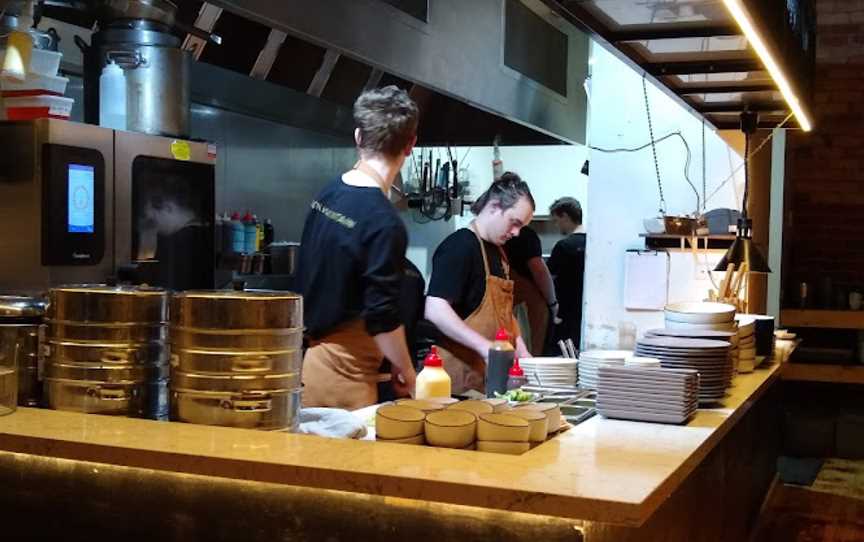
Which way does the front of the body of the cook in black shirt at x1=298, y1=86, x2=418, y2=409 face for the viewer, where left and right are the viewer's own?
facing away from the viewer and to the right of the viewer

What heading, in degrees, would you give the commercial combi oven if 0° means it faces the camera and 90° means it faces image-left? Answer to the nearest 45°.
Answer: approximately 315°

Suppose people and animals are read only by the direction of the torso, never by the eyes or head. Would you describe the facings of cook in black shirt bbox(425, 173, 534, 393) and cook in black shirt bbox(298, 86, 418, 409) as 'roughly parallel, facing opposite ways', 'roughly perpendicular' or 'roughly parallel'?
roughly perpendicular

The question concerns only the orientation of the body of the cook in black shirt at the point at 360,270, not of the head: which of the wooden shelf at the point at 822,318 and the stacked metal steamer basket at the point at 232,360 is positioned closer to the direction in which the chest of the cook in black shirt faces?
the wooden shelf

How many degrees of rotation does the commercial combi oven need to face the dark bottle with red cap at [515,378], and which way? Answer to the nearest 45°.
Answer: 0° — it already faces it

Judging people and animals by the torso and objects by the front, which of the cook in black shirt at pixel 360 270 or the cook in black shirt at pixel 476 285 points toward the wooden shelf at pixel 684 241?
the cook in black shirt at pixel 360 270
